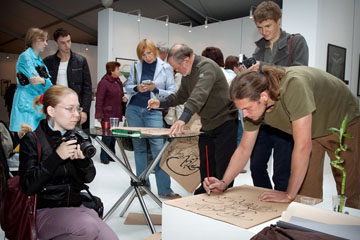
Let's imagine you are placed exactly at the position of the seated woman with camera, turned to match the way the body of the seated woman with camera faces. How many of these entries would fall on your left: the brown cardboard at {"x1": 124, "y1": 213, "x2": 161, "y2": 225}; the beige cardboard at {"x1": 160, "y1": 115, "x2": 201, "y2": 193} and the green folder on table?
3

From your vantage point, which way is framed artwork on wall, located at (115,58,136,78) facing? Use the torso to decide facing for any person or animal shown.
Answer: toward the camera

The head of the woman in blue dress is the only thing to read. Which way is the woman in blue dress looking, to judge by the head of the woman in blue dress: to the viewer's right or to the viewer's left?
to the viewer's right

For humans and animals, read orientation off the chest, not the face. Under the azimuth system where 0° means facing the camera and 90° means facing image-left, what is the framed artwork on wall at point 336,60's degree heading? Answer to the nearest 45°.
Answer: approximately 45°

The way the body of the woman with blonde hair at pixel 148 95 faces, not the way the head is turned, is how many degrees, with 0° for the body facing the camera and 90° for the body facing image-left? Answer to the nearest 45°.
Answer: approximately 0°

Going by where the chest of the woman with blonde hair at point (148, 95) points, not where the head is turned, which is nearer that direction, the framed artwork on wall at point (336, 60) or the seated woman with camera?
the seated woman with camera

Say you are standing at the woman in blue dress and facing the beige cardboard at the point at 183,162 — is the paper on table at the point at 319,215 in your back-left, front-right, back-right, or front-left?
front-right

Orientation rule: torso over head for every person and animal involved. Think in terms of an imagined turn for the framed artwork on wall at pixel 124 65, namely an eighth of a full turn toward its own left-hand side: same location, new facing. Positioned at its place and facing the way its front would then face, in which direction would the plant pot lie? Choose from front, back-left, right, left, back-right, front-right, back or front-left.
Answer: front-right

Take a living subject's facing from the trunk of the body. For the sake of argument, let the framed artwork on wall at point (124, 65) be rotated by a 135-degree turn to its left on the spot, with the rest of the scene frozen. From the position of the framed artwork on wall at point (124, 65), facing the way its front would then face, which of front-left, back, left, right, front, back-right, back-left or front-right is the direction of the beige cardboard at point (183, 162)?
back-right

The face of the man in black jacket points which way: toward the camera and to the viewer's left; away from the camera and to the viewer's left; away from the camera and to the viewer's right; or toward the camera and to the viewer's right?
toward the camera and to the viewer's right

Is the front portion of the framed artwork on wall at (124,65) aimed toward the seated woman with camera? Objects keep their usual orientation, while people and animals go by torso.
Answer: yes

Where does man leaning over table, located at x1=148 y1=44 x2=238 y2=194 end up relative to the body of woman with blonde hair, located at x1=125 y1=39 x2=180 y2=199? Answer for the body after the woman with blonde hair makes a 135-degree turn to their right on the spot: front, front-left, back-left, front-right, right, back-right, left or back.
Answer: back

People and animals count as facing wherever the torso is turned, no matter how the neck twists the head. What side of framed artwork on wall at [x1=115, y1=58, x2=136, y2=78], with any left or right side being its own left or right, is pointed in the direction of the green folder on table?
front

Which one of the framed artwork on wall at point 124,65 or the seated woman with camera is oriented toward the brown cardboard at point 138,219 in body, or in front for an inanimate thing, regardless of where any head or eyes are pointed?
the framed artwork on wall

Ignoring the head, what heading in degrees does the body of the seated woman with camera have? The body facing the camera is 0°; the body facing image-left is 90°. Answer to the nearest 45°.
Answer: approximately 315°

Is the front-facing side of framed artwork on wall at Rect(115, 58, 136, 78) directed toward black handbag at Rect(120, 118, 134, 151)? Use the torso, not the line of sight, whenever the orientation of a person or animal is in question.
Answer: yes

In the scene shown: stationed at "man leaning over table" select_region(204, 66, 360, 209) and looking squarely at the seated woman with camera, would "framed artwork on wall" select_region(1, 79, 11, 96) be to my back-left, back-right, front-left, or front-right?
front-right

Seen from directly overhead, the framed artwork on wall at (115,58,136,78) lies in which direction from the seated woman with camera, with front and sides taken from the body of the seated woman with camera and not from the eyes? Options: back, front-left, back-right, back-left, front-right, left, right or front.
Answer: back-left

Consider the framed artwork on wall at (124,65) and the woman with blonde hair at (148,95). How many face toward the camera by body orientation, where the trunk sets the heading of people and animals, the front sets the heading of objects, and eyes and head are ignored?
2
